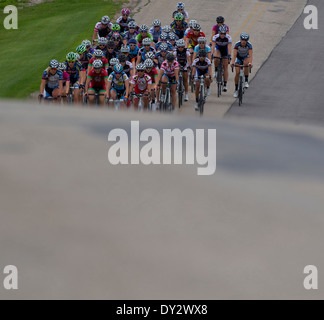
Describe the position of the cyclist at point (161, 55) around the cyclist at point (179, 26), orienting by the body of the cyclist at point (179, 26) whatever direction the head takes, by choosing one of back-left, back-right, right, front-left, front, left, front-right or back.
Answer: front

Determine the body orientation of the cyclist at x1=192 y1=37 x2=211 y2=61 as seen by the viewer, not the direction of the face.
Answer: toward the camera

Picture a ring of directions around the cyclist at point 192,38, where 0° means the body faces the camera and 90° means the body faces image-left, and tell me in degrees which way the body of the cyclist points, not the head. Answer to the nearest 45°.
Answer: approximately 0°

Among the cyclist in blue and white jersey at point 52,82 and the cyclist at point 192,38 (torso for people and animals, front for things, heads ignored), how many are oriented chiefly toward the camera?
2

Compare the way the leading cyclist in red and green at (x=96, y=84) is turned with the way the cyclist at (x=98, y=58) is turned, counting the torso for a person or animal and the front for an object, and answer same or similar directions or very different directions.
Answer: same or similar directions

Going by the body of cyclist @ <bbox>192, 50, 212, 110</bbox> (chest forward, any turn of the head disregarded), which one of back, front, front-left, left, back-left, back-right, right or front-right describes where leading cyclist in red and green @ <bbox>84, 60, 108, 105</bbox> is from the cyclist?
front-right

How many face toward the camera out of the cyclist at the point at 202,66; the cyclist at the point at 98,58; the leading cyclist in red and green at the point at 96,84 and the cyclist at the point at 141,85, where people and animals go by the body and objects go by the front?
4

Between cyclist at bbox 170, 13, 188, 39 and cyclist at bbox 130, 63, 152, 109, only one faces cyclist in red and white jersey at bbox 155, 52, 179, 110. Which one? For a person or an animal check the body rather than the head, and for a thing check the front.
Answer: cyclist at bbox 170, 13, 188, 39

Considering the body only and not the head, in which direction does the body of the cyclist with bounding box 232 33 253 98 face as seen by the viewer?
toward the camera

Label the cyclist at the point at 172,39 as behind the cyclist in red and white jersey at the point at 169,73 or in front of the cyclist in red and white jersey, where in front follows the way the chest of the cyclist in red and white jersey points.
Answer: behind

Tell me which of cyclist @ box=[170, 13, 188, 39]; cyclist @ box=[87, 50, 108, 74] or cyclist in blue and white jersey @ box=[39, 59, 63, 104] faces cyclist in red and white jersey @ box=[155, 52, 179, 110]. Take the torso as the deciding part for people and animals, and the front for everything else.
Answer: cyclist @ box=[170, 13, 188, 39]
